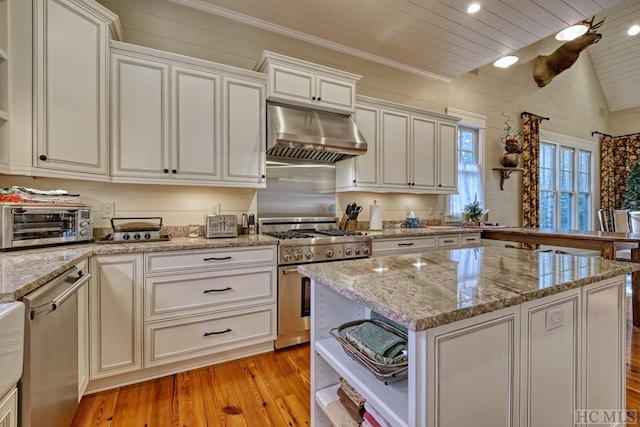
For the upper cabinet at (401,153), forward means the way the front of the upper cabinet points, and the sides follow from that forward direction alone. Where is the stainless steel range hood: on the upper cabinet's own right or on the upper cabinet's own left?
on the upper cabinet's own right

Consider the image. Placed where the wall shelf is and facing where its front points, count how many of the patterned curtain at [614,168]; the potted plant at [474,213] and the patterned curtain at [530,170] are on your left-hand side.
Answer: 2

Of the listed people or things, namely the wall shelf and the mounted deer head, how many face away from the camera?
0

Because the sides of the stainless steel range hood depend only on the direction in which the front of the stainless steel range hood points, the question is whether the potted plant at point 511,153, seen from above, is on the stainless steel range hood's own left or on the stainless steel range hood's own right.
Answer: on the stainless steel range hood's own left

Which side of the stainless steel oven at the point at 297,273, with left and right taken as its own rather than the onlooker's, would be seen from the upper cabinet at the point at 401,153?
left

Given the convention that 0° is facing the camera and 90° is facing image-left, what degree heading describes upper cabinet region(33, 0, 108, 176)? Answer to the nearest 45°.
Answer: approximately 315°

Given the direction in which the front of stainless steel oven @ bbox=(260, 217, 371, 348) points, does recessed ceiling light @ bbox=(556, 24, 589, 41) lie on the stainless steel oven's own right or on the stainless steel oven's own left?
on the stainless steel oven's own left
